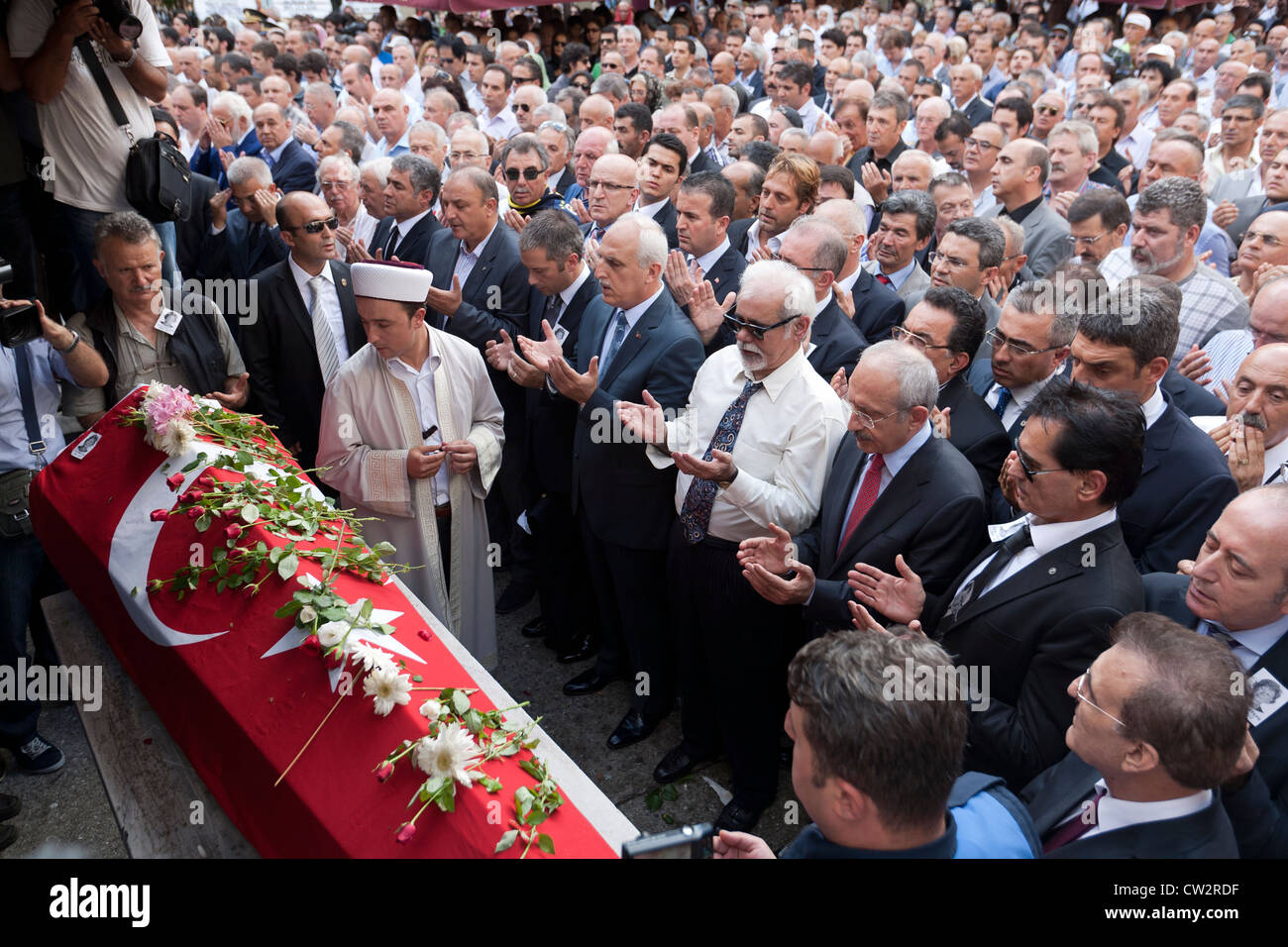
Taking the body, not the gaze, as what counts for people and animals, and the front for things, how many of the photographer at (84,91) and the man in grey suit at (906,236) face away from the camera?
0

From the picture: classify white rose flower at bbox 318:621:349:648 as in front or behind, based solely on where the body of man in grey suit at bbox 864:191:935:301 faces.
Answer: in front

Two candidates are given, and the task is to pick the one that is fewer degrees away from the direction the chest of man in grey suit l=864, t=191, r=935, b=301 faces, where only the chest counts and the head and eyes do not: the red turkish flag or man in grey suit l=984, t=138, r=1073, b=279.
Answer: the red turkish flag

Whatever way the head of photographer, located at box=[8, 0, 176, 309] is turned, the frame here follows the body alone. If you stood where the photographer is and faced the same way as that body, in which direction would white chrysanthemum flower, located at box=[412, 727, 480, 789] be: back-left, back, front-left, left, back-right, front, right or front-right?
front-right

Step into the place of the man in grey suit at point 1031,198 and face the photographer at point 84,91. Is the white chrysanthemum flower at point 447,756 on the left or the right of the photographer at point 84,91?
left

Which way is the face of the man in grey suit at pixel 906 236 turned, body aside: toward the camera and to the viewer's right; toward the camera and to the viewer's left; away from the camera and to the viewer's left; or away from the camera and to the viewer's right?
toward the camera and to the viewer's left

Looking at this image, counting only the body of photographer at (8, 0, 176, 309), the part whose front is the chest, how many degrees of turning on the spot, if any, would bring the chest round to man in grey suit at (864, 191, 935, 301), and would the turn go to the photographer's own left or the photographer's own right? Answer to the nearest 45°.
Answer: approximately 45° to the photographer's own left

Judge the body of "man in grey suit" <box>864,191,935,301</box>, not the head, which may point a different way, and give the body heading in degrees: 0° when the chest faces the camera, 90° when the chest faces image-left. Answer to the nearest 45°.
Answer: approximately 45°

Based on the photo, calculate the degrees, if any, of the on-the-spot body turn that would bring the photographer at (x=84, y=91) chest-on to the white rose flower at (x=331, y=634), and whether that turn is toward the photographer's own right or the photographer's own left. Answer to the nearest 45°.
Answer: approximately 45° to the photographer's own right

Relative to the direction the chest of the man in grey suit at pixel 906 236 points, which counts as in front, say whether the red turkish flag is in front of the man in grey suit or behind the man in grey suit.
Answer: in front

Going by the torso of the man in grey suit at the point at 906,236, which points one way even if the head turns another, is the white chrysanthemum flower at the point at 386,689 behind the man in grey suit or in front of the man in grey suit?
in front

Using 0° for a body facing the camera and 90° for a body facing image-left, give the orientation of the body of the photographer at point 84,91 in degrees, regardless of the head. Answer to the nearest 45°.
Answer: approximately 315°
